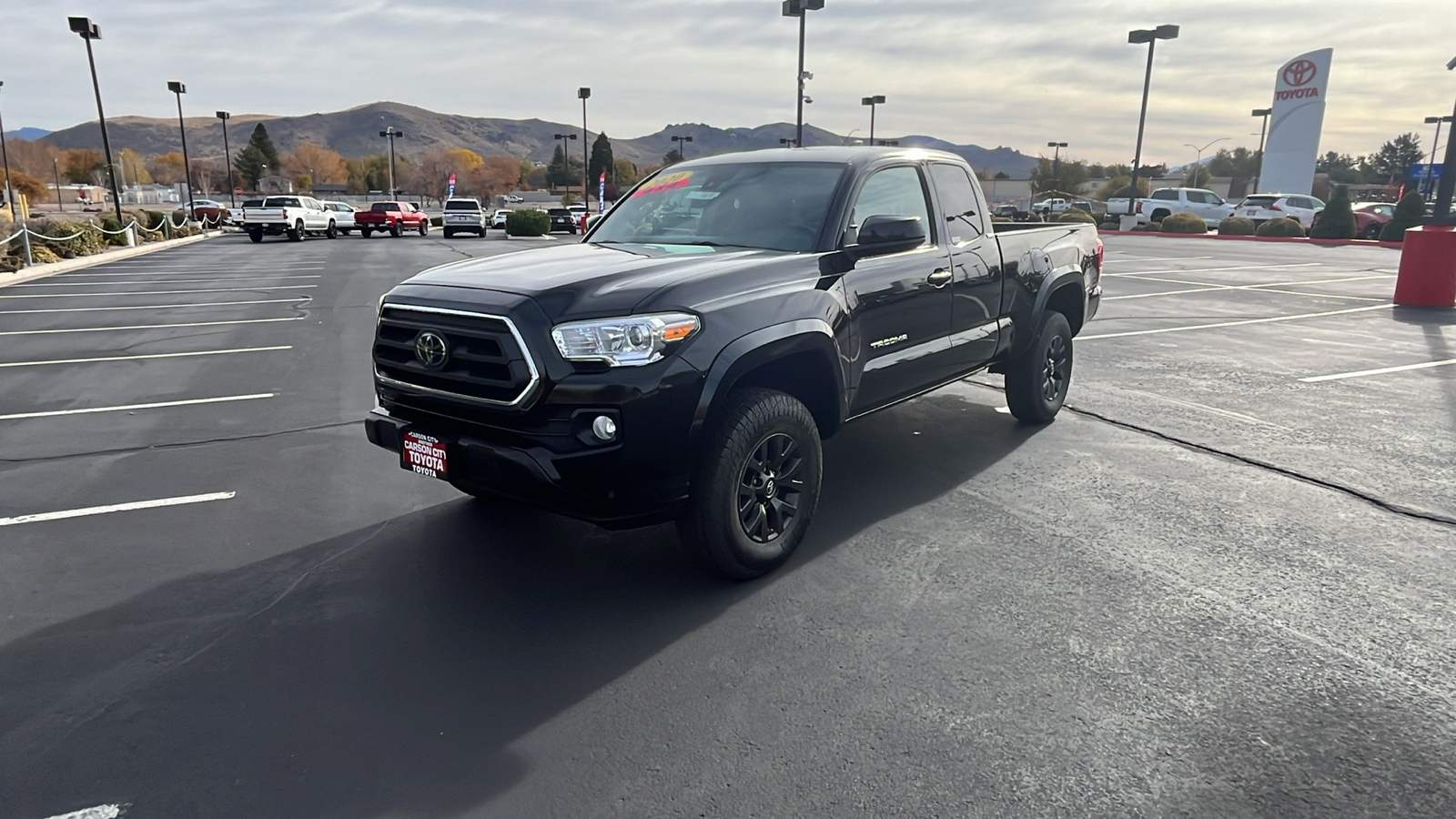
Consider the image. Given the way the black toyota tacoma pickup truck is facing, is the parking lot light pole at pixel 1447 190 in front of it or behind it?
behind

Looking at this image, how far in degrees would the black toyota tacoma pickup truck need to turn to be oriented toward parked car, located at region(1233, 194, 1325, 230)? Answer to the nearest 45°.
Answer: approximately 180°

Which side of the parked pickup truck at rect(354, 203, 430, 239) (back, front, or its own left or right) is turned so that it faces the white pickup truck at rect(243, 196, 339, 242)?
back

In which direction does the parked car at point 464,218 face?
away from the camera

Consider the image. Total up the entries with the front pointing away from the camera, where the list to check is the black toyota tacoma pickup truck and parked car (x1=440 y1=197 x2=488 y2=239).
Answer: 1

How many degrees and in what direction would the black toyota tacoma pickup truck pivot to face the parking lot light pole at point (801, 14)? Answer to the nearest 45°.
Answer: approximately 135° to its right

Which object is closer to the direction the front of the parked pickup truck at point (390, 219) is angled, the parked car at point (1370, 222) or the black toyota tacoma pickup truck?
the parked car

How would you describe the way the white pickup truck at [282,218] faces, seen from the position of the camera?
facing away from the viewer and to the right of the viewer

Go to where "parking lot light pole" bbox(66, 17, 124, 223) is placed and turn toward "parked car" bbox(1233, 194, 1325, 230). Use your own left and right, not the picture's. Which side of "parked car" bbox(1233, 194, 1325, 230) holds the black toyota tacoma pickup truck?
right

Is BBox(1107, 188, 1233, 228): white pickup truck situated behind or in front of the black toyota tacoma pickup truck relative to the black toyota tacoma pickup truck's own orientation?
behind

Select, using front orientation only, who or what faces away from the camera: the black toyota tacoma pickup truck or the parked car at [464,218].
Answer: the parked car
